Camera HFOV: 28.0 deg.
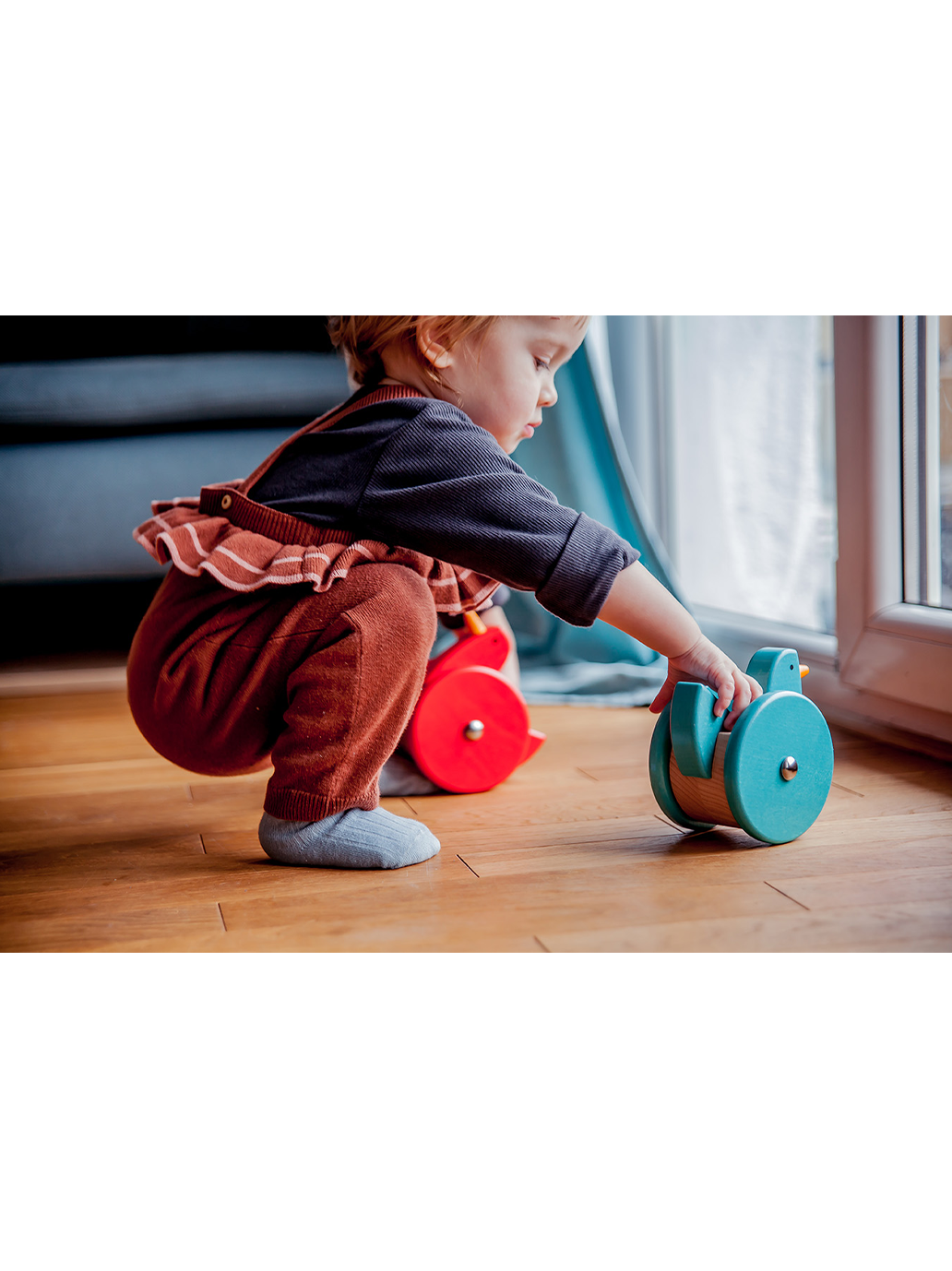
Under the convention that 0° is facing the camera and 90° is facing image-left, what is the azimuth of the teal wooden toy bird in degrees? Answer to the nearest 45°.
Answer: approximately 225°

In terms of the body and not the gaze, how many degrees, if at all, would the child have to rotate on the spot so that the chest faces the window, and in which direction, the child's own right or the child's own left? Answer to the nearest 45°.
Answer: approximately 45° to the child's own left

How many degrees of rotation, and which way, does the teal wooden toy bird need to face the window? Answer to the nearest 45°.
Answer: approximately 45° to its left

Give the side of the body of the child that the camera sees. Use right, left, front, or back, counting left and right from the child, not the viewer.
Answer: right

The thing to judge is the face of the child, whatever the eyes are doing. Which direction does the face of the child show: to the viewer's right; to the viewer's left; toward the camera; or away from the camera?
to the viewer's right
